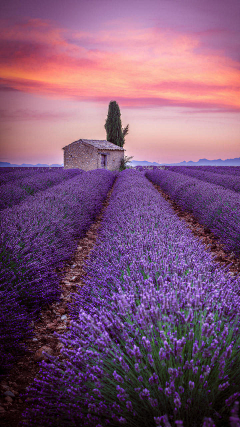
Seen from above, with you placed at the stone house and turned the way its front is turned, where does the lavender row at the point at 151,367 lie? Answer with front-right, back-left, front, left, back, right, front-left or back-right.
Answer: front-right

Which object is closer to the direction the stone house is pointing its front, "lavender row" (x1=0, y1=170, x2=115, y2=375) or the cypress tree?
the lavender row

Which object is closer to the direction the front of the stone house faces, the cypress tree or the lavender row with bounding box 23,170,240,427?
the lavender row

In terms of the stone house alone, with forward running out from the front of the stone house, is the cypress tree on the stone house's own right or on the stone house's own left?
on the stone house's own left

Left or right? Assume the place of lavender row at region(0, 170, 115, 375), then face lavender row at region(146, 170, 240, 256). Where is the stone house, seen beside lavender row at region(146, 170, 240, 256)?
left

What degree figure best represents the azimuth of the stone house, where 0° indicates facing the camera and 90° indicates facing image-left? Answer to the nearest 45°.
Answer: approximately 315°

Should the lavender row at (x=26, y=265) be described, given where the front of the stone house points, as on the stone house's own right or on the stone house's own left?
on the stone house's own right

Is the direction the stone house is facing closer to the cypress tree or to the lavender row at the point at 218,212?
the lavender row

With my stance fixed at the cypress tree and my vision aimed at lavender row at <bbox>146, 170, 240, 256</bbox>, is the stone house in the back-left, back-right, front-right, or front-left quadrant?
front-right
